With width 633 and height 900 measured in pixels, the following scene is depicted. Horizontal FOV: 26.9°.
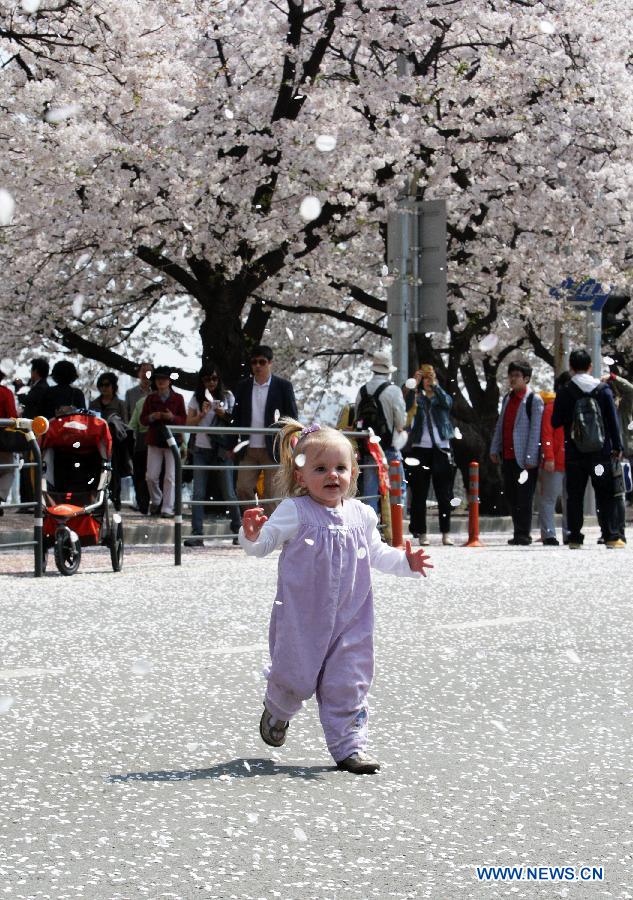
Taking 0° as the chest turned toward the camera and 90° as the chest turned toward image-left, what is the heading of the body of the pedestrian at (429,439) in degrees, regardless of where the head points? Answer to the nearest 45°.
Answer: approximately 0°

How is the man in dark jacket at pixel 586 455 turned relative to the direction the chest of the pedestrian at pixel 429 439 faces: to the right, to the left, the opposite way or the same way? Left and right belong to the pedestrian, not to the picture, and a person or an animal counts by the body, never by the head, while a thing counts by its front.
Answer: the opposite way

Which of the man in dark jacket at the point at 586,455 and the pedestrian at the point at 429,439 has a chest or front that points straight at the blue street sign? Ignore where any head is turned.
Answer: the man in dark jacket

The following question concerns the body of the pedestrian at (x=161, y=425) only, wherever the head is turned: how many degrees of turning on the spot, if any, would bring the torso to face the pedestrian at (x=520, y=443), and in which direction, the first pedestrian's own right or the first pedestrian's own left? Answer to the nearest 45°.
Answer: approximately 45° to the first pedestrian's own left

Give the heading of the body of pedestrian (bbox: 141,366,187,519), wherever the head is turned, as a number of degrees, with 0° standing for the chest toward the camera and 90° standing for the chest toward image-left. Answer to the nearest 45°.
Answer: approximately 0°

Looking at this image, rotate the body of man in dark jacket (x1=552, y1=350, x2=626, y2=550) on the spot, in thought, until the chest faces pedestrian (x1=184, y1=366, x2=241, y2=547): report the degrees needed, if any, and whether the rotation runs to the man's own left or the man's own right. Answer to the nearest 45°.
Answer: approximately 90° to the man's own left

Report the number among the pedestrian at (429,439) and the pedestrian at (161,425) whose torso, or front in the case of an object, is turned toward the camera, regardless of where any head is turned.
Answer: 2

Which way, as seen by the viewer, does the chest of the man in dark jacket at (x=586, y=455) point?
away from the camera

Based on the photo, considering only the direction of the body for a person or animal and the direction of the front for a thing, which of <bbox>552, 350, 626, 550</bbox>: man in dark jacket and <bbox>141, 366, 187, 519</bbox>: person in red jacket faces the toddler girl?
the person in red jacket

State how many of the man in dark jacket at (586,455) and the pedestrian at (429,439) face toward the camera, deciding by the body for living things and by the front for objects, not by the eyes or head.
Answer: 1

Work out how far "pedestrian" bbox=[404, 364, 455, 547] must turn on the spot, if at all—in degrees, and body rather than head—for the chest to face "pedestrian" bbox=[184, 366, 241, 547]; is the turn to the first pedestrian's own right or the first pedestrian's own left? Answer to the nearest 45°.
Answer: approximately 90° to the first pedestrian's own right
